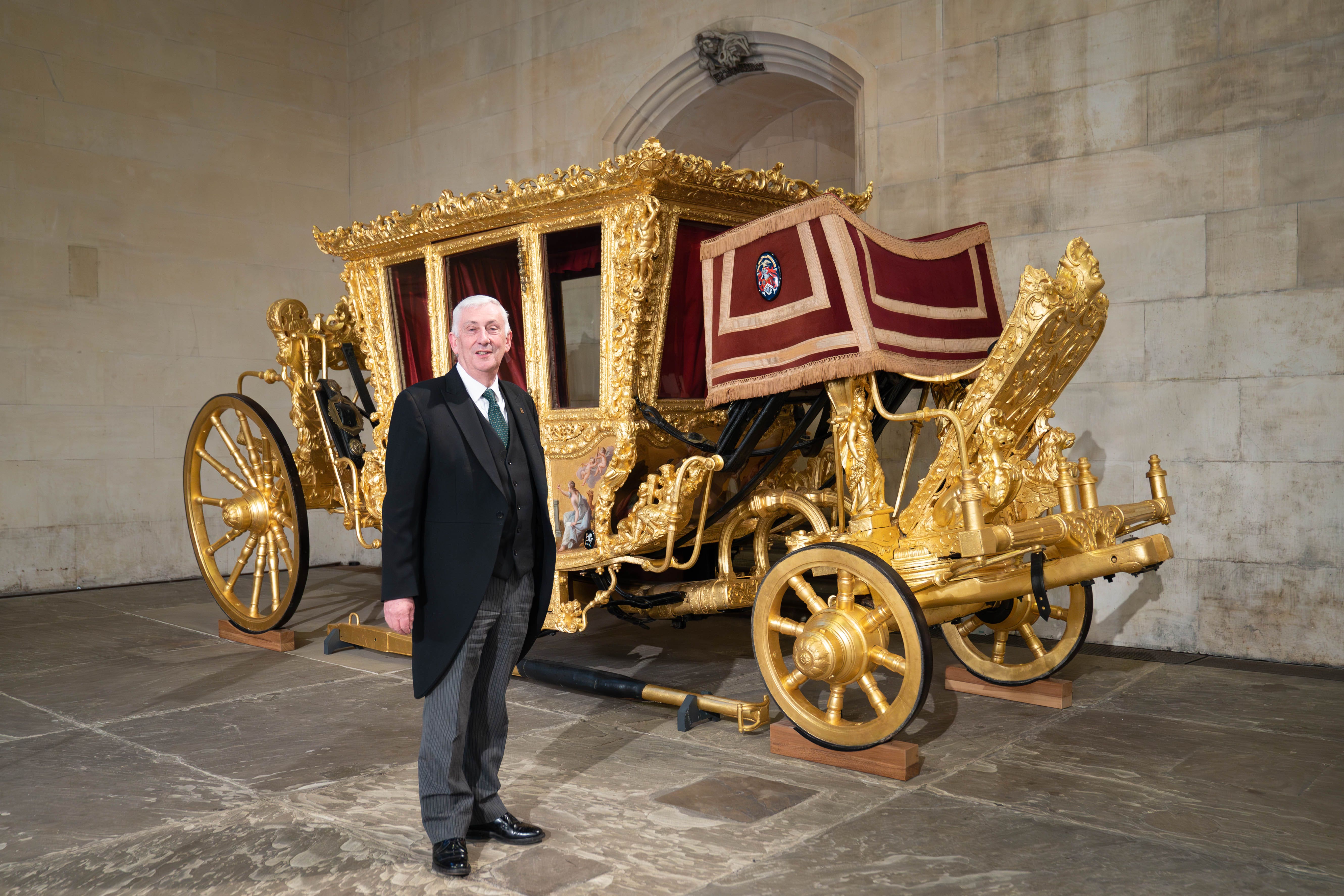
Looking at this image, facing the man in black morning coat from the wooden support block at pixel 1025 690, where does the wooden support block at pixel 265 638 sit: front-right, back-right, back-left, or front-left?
front-right

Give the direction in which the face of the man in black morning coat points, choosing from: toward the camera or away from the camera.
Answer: toward the camera

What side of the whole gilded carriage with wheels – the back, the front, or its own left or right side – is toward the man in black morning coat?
right

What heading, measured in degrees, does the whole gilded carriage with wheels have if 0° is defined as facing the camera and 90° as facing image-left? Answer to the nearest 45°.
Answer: approximately 315°

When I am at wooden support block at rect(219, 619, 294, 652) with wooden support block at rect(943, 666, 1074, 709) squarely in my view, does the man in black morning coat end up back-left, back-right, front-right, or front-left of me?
front-right
